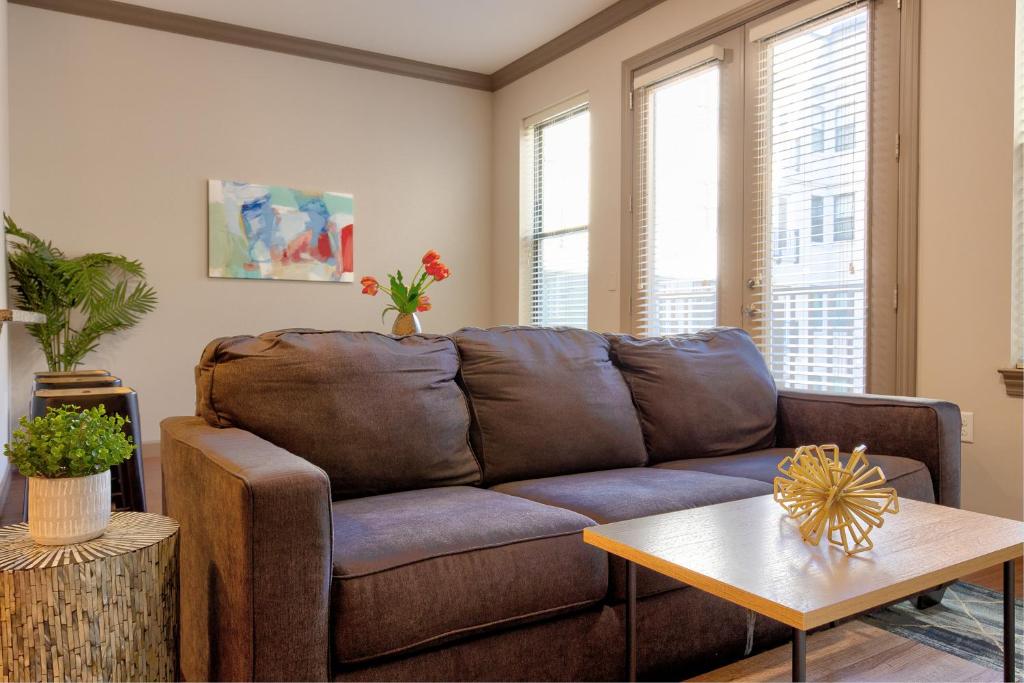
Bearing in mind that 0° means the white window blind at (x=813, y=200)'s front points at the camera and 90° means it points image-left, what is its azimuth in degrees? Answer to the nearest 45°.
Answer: approximately 45°

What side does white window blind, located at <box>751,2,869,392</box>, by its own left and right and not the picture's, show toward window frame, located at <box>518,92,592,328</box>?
right

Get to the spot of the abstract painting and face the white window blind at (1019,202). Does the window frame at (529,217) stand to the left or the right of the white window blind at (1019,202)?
left

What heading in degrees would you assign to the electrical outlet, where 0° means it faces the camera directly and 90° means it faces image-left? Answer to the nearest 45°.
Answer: approximately 45°

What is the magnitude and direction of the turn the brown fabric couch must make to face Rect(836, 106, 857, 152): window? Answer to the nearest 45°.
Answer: approximately 90° to its left

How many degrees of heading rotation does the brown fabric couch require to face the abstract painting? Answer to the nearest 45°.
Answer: approximately 180°

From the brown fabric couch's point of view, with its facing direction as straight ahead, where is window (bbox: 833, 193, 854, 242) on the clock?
The window is roughly at 9 o'clock from the brown fabric couch.

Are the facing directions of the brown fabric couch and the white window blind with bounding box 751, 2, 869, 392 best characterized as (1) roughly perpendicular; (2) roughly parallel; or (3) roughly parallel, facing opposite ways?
roughly perpendicular

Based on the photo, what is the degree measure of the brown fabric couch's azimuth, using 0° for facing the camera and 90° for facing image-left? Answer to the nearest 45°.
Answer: approximately 315°

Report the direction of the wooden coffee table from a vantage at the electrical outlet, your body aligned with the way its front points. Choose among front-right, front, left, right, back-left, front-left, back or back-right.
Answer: front-left
